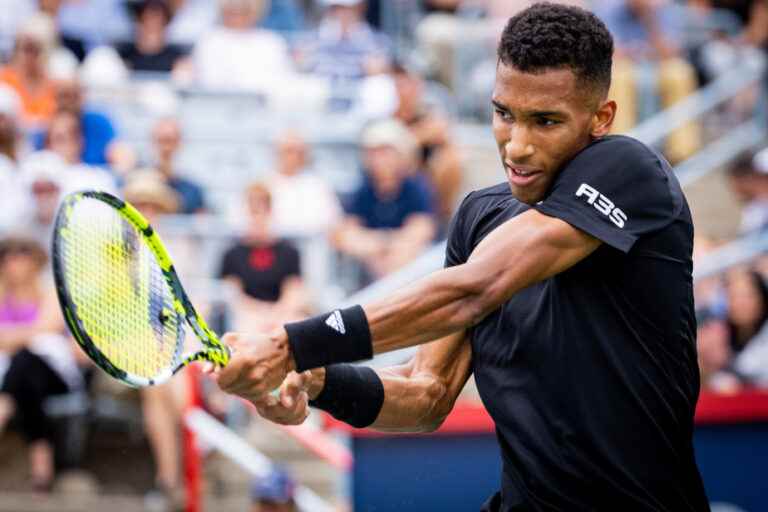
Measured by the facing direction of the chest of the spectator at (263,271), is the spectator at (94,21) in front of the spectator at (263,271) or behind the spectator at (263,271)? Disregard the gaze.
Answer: behind

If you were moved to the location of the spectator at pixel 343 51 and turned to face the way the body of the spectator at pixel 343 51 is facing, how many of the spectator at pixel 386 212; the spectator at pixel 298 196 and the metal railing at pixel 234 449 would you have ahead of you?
3

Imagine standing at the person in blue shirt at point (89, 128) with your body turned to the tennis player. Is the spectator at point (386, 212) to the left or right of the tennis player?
left

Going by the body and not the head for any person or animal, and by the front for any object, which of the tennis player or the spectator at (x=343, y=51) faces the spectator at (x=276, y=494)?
the spectator at (x=343, y=51)

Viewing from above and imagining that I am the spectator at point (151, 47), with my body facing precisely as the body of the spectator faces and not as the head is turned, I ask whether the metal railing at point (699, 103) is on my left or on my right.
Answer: on my left
